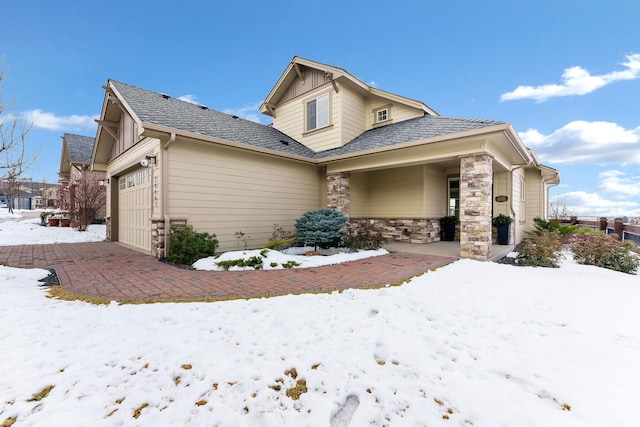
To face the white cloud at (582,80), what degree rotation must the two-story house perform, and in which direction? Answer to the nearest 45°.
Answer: approximately 135° to its left

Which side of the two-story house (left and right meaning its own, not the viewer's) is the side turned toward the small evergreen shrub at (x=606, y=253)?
left
